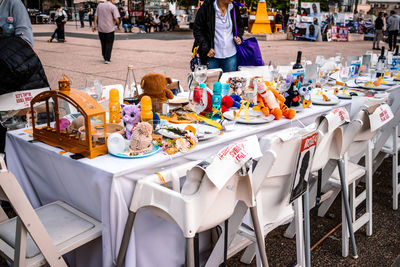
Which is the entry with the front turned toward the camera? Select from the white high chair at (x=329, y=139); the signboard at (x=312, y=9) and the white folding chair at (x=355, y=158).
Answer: the signboard

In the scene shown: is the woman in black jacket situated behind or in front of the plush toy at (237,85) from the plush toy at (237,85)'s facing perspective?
behind

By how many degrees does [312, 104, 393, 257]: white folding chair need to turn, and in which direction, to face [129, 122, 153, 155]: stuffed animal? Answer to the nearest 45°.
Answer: approximately 90° to its left

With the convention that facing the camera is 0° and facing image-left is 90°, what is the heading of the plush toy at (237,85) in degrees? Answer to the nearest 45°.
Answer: approximately 0°

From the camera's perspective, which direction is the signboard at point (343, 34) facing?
toward the camera

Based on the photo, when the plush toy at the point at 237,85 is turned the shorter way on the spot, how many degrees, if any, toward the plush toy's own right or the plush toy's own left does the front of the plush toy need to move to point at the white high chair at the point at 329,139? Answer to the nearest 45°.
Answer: approximately 45° to the plush toy's own left

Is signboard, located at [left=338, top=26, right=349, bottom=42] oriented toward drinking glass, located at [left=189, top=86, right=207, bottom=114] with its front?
yes

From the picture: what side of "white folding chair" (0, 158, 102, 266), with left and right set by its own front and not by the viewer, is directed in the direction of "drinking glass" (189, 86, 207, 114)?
front

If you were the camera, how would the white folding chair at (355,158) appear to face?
facing away from the viewer and to the left of the viewer

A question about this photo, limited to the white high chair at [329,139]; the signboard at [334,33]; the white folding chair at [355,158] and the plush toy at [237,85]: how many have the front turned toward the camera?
2

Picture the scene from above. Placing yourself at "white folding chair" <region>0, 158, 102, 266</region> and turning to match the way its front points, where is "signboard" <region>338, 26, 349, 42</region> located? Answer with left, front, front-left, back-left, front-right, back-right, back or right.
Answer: front

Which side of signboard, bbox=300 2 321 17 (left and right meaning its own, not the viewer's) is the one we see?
front

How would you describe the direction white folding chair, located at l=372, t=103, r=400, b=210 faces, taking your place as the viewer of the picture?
facing away from the viewer and to the left of the viewer

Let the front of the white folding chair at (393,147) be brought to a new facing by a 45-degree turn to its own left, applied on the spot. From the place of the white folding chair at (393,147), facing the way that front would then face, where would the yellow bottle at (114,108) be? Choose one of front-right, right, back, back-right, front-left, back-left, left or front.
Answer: front-left

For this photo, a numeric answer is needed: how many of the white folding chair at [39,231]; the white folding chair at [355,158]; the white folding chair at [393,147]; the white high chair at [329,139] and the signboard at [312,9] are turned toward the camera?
1

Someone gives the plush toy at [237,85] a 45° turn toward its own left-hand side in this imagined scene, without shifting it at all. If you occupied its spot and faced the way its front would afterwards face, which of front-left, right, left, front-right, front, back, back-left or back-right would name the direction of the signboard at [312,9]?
back-left

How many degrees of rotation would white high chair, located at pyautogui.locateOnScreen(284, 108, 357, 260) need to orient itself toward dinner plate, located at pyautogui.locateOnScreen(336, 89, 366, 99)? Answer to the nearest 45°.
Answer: approximately 45° to its right
